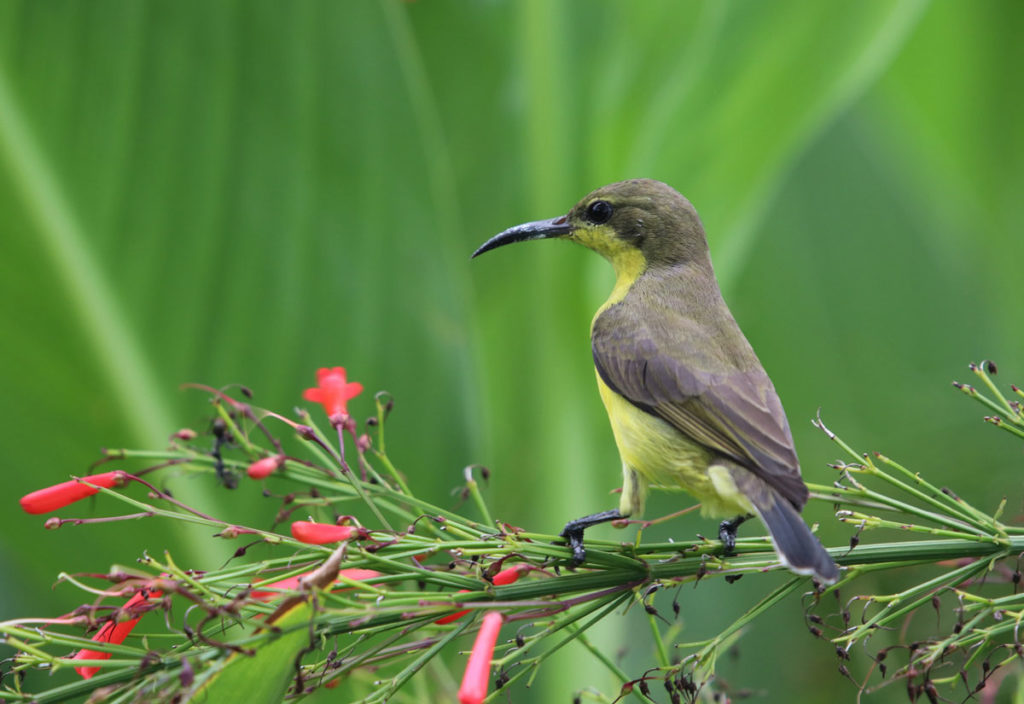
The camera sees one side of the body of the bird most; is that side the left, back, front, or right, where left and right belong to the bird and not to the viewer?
left

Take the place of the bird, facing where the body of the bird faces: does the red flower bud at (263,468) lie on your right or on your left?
on your left

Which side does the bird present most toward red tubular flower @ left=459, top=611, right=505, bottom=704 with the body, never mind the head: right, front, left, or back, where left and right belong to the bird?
left

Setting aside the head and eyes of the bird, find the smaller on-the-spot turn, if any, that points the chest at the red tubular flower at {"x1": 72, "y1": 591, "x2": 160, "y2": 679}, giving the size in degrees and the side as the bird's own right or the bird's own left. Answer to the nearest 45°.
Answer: approximately 45° to the bird's own left
